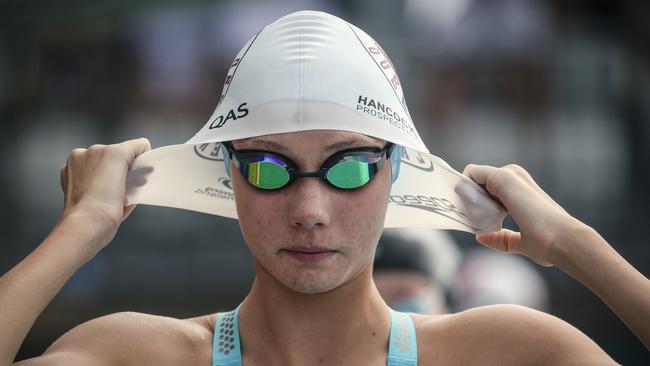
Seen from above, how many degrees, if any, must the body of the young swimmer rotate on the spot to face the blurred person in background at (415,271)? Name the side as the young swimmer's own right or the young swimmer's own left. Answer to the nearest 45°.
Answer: approximately 180°

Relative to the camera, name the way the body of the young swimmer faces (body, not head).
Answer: toward the camera
